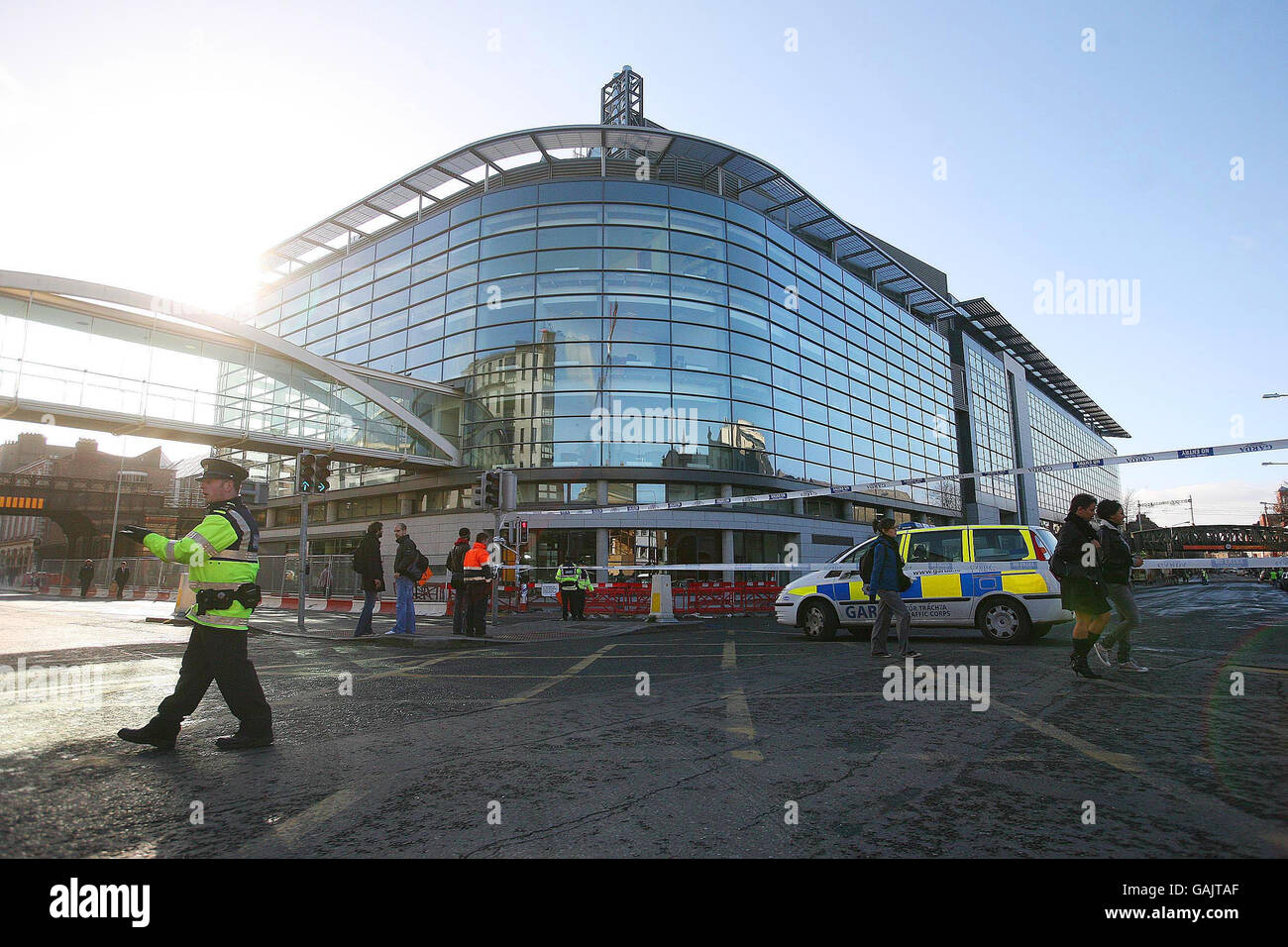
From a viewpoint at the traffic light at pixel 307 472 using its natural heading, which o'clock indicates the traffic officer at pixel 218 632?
The traffic officer is roughly at 12 o'clock from the traffic light.

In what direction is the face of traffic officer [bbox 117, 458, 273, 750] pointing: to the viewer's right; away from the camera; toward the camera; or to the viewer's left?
to the viewer's left

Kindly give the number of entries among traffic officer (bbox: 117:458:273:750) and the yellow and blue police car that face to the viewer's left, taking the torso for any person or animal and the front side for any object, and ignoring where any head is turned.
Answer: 2

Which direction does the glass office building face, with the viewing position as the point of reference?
facing the viewer

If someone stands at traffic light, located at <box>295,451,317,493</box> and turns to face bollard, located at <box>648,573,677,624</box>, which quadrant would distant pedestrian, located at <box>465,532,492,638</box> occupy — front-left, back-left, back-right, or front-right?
front-right

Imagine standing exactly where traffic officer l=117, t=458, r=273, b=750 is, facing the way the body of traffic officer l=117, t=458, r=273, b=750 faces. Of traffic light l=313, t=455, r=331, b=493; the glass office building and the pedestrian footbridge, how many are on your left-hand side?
0

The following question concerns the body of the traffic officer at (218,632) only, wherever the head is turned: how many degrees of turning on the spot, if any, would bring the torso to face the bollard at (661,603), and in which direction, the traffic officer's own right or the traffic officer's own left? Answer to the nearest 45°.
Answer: approximately 135° to the traffic officer's own right

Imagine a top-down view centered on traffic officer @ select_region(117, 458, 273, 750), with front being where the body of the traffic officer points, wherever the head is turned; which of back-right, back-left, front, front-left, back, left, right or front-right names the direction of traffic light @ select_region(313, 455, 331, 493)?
right

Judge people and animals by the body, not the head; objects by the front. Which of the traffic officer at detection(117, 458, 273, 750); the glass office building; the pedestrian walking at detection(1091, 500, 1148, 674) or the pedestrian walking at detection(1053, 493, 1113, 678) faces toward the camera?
the glass office building

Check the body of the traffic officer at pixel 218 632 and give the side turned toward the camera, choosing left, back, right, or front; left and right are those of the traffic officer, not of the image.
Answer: left

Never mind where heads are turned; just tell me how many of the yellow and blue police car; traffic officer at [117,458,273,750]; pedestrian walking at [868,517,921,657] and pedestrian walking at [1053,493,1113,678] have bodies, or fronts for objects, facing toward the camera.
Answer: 0

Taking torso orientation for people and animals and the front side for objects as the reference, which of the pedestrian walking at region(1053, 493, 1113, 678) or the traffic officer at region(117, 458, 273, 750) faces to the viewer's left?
the traffic officer

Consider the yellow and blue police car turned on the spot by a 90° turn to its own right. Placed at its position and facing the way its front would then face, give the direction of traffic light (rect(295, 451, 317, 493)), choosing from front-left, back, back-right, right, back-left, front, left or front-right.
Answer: left

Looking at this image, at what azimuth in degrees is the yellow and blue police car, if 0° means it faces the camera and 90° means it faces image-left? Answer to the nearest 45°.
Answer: approximately 90°

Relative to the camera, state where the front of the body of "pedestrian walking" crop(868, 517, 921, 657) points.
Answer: to the viewer's right

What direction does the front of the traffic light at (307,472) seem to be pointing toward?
toward the camera

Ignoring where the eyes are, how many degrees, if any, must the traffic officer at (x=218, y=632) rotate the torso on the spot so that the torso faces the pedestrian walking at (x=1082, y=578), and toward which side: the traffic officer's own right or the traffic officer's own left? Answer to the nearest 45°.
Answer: approximately 180°
